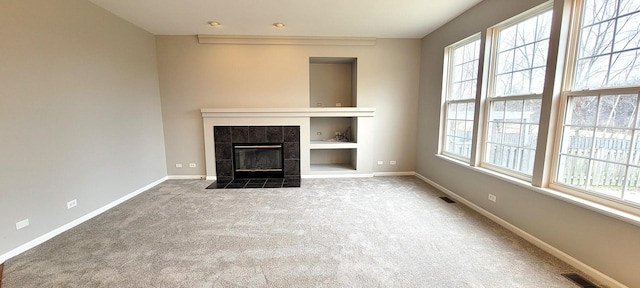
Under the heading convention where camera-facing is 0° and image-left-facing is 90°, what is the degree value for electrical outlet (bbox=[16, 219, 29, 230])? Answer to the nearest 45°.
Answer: approximately 315°

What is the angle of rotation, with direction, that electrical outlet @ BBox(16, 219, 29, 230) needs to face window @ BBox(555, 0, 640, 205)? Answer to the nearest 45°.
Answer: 0° — it already faces it

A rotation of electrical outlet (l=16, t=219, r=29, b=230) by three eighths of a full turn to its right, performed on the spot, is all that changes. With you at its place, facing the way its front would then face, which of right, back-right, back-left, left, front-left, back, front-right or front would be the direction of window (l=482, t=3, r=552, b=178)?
back-left

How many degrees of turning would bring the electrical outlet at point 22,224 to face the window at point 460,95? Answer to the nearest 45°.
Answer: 0° — it already faces it
